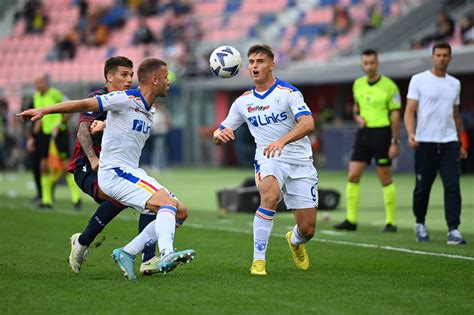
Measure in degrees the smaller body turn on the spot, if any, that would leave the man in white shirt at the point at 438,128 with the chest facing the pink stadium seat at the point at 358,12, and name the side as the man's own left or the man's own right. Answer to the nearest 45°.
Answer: approximately 180°

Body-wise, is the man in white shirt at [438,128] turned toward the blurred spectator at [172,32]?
no

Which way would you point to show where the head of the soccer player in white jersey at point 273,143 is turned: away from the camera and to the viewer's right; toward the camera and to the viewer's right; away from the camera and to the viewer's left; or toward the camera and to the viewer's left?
toward the camera and to the viewer's left

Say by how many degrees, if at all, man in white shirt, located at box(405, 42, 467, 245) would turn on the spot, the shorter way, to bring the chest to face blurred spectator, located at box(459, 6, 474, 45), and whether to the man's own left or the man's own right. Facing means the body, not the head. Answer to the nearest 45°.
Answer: approximately 180°

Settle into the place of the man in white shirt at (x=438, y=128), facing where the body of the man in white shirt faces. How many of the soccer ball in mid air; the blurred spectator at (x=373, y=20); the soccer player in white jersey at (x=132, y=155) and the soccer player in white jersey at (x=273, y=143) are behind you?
1

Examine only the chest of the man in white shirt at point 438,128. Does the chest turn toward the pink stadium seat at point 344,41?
no

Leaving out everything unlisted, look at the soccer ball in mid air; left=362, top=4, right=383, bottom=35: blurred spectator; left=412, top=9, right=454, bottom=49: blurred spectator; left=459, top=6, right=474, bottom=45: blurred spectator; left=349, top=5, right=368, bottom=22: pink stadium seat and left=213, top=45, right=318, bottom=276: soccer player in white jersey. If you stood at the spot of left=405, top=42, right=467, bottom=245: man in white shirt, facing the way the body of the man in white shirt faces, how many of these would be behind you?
4

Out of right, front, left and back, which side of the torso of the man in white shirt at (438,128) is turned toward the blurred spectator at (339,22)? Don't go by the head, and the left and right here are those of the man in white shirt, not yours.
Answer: back

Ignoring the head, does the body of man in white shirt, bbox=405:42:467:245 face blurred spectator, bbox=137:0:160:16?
no

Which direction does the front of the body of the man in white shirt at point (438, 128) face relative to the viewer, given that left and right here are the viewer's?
facing the viewer

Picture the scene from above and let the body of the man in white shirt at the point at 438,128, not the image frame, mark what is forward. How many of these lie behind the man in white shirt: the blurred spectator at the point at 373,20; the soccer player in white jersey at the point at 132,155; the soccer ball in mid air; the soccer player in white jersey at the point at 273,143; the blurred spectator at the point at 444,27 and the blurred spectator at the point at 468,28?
3

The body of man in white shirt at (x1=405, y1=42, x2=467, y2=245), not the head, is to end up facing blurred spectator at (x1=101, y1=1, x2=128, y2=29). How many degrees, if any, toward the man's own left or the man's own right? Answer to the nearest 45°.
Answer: approximately 135° to the man's own right

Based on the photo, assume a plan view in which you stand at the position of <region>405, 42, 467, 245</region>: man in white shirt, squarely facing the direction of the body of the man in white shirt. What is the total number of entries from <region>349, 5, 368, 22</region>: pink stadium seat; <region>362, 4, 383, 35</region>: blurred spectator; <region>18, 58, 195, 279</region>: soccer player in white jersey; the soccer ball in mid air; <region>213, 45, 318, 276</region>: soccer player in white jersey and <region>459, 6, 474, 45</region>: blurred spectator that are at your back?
3

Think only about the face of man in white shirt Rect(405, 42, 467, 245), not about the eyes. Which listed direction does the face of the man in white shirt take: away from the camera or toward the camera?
toward the camera

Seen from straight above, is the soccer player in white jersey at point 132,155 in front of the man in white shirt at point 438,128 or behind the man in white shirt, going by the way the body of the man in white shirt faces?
in front

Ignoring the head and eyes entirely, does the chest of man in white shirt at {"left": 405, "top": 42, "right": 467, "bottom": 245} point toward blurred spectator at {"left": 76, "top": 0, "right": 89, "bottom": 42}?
no
